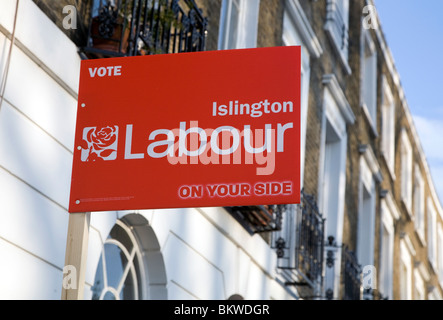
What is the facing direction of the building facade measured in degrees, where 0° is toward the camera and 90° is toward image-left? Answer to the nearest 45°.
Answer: approximately 315°

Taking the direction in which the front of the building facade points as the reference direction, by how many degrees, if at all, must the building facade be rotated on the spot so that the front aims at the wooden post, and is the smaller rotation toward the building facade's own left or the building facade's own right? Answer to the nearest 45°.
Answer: approximately 45° to the building facade's own right

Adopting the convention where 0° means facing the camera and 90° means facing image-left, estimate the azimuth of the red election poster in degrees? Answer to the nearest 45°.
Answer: approximately 0°
